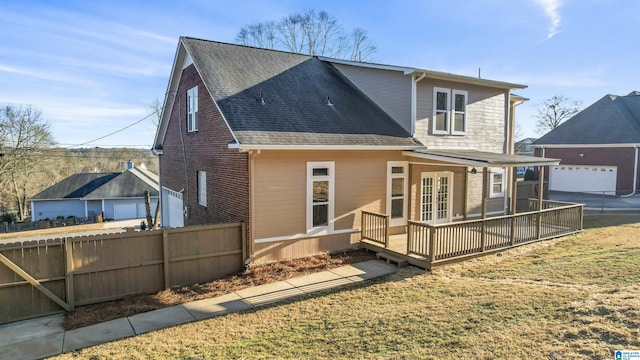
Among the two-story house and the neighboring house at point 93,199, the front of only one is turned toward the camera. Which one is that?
the neighboring house

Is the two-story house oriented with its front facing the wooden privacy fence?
no

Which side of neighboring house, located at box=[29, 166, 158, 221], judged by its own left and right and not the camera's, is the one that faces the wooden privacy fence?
front

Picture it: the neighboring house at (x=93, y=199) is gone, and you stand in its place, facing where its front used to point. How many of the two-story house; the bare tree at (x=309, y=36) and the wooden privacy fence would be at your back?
0

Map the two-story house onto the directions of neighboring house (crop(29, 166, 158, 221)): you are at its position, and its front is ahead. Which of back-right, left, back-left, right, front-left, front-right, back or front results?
front

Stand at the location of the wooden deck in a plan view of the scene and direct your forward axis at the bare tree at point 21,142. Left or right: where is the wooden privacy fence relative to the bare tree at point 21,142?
left

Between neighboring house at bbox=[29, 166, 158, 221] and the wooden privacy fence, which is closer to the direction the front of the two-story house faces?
the neighboring house

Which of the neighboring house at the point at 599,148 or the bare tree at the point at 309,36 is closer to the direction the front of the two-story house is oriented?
the bare tree

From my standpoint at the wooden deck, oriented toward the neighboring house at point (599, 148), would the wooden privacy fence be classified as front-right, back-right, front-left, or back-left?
back-left

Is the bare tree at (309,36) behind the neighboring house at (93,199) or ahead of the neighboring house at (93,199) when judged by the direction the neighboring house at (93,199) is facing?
ahead

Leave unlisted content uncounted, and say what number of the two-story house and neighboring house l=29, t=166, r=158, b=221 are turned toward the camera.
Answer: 1

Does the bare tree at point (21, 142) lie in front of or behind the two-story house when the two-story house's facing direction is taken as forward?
in front

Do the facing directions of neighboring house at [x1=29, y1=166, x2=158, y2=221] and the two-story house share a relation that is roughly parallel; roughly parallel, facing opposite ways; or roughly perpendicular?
roughly parallel, facing opposite ways

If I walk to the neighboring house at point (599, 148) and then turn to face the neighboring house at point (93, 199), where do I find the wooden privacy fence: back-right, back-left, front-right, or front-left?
front-left

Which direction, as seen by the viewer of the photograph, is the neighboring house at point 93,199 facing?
facing the viewer

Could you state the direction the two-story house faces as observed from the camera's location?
facing away from the viewer and to the left of the viewer
